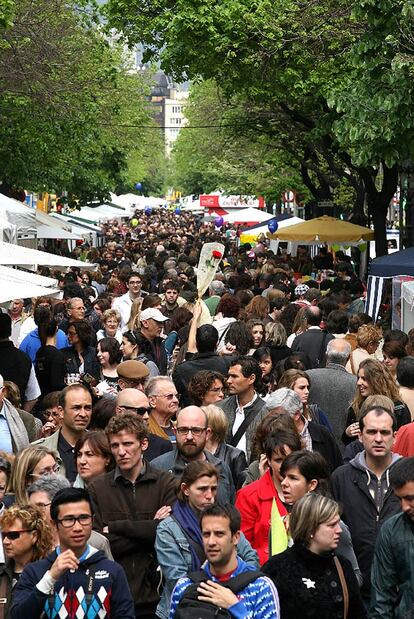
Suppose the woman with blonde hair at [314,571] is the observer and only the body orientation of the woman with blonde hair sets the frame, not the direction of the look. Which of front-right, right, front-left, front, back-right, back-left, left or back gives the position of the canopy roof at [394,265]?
back-left

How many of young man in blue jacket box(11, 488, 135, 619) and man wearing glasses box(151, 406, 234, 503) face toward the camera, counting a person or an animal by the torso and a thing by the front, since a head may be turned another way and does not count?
2

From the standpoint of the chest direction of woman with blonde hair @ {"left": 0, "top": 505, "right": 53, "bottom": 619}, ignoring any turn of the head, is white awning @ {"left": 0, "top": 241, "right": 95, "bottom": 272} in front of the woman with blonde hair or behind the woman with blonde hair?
behind

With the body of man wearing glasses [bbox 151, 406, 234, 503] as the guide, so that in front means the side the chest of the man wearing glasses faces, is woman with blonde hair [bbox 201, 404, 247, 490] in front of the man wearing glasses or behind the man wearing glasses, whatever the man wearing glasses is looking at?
behind

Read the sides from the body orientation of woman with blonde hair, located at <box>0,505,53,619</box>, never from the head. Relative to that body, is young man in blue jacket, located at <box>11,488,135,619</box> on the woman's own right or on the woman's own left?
on the woman's own left

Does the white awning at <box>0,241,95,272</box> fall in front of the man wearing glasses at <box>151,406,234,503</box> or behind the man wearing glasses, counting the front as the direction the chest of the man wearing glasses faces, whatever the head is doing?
behind

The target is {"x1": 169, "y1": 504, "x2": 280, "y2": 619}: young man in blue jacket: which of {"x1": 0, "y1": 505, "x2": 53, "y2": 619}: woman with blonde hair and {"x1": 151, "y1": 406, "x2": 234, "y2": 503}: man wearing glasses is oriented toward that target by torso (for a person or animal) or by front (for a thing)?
the man wearing glasses

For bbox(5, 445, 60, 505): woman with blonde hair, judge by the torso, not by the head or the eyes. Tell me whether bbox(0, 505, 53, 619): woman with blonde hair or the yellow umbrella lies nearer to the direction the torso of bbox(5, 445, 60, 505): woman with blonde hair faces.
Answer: the woman with blonde hair

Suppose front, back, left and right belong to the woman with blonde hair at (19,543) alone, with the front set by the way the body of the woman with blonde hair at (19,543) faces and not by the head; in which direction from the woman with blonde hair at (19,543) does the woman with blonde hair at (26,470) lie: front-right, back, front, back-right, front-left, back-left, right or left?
back-right

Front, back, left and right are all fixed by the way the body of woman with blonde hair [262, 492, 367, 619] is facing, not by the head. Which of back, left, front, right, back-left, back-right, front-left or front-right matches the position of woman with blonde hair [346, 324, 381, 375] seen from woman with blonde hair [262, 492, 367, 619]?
back-left

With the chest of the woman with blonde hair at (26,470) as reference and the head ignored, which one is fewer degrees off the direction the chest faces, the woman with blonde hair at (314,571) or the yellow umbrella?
the woman with blonde hair

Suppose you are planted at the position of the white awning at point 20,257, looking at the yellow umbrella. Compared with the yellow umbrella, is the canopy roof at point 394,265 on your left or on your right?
right

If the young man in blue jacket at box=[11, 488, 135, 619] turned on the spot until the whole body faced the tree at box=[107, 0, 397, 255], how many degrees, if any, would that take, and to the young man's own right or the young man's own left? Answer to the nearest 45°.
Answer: approximately 180°
